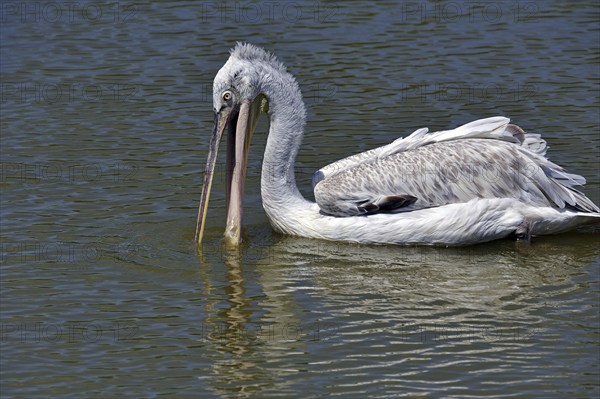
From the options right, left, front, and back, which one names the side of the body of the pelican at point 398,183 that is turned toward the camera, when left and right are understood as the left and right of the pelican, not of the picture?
left
